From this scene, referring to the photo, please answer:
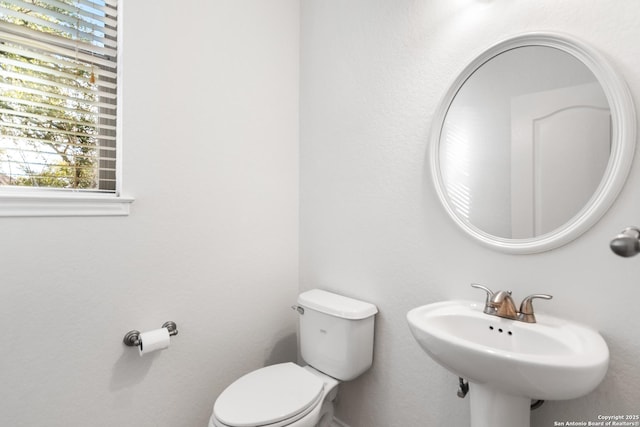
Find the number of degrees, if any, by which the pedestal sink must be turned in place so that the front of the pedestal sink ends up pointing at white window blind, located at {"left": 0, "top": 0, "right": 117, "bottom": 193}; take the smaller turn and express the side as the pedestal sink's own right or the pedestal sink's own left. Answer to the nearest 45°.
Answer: approximately 45° to the pedestal sink's own right

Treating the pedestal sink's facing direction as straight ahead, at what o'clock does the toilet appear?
The toilet is roughly at 2 o'clock from the pedestal sink.

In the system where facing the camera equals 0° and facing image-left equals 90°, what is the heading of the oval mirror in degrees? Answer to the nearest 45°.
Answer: approximately 45°

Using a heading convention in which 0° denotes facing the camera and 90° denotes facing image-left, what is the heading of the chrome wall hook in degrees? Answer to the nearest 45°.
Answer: approximately 45°

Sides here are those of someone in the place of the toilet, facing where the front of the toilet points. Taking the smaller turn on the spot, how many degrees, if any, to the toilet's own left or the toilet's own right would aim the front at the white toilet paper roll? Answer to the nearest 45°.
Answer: approximately 45° to the toilet's own right

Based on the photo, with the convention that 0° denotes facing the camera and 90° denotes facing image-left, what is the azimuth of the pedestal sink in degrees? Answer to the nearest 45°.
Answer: approximately 45°

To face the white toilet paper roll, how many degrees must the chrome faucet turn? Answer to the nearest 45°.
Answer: approximately 45° to its right
